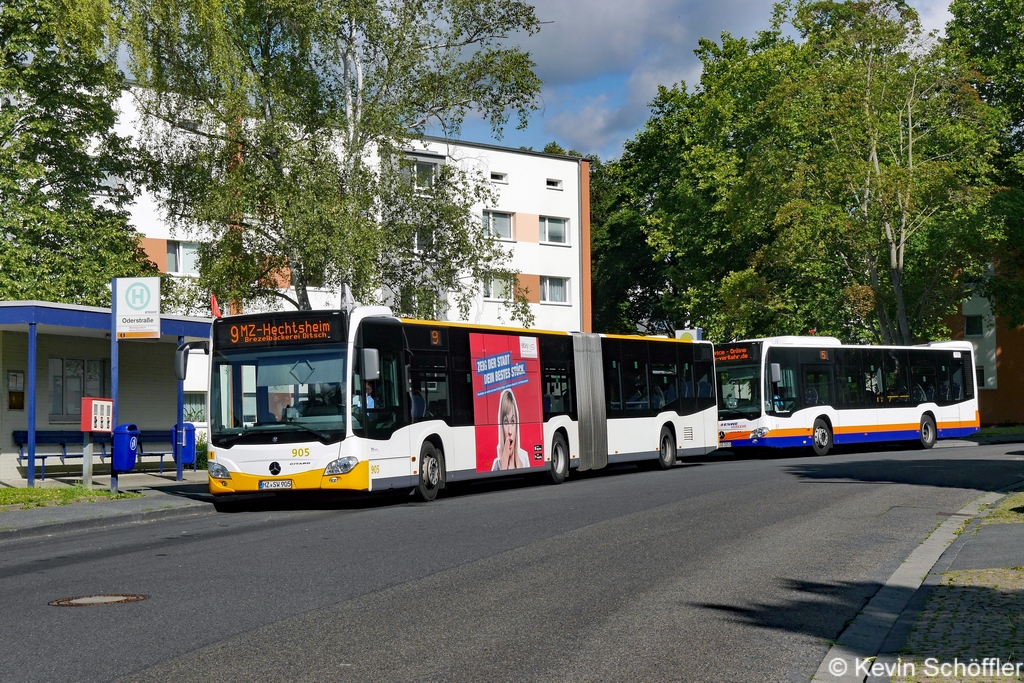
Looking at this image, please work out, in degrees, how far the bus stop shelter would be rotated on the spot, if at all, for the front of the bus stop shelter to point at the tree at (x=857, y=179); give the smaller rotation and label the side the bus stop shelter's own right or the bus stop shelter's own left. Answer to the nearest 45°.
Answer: approximately 90° to the bus stop shelter's own left

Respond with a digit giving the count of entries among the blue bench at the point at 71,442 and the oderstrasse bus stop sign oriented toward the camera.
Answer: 2

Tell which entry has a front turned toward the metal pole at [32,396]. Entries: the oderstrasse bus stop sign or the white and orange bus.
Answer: the white and orange bus

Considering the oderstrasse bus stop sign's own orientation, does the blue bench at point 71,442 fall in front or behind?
behind

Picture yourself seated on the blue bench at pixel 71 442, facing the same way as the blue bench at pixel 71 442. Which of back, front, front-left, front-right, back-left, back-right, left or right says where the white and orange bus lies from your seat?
left

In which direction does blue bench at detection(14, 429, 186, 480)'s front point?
toward the camera

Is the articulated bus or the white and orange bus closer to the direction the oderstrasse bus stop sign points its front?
the articulated bus

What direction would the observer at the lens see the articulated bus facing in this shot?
facing the viewer and to the left of the viewer

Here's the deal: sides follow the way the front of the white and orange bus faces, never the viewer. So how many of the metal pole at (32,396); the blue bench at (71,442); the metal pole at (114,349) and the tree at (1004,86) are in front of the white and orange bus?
3

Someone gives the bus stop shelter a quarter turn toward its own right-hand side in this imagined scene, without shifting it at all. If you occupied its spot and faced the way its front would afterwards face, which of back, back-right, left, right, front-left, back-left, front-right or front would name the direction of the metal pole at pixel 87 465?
left
